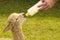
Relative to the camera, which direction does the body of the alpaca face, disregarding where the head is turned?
to the viewer's right
